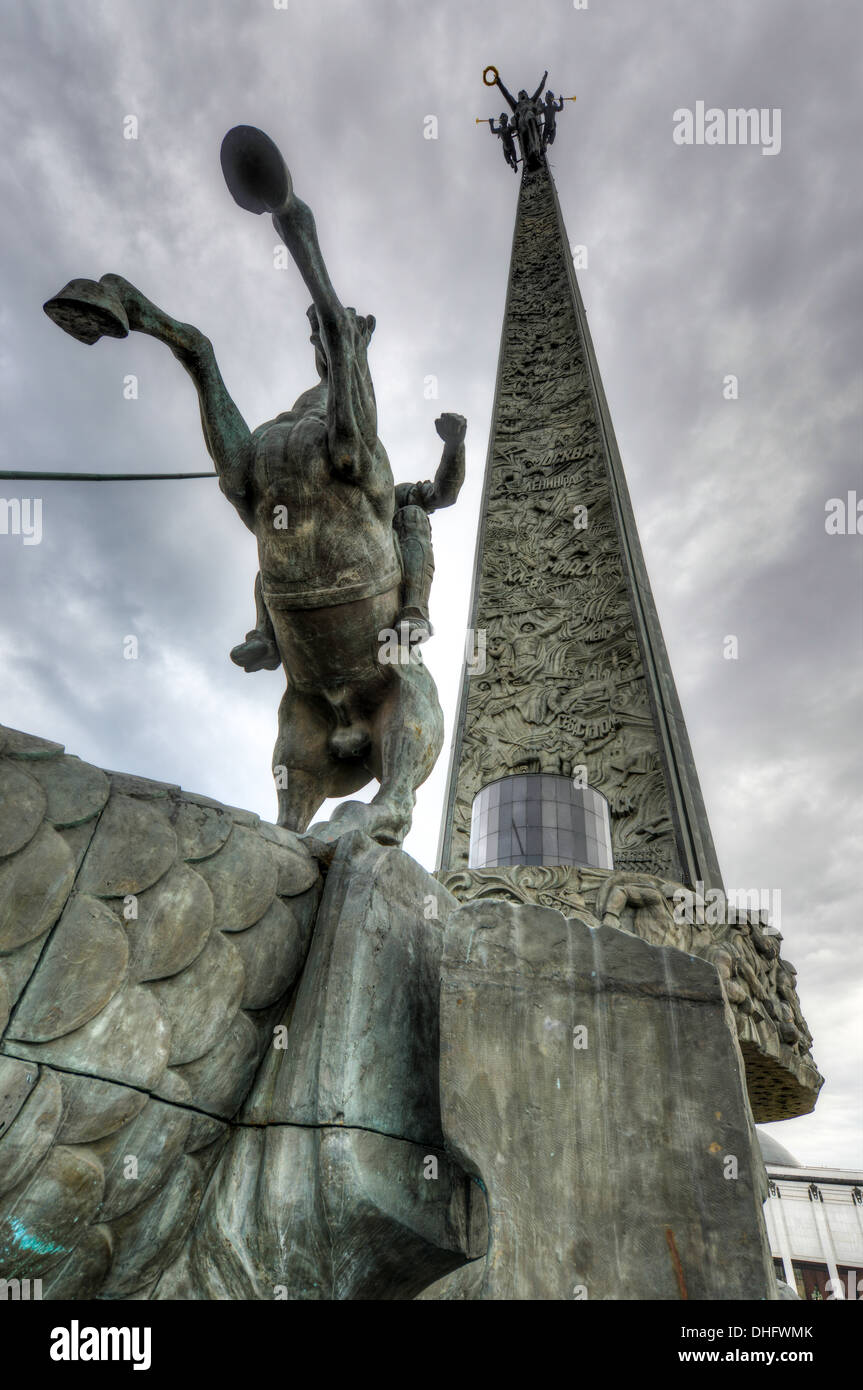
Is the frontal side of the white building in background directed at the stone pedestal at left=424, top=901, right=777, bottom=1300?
yes

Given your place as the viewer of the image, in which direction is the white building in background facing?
facing the viewer

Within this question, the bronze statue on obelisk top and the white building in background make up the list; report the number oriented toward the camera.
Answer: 2

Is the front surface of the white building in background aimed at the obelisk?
yes

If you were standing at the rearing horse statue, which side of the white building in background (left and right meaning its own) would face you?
front

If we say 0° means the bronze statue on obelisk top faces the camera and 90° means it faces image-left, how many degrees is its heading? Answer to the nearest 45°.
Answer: approximately 0°

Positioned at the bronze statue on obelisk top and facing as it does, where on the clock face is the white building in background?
The white building in background is roughly at 6 o'clock from the bronze statue on obelisk top.
